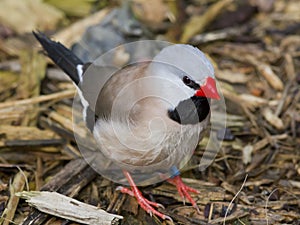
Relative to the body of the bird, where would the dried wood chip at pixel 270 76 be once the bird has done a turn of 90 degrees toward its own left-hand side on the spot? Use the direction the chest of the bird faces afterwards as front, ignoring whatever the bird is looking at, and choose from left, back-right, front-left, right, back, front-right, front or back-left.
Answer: front

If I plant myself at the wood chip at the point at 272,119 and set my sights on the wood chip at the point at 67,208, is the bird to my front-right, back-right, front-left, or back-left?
front-left

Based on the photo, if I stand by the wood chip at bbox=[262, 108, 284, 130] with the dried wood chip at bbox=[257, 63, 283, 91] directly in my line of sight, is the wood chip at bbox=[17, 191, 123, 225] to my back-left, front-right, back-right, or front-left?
back-left

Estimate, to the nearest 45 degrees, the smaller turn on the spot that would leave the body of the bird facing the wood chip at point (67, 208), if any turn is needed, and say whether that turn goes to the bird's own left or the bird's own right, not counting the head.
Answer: approximately 135° to the bird's own right

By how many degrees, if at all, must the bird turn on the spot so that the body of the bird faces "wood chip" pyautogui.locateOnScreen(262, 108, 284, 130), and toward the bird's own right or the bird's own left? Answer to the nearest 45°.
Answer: approximately 90° to the bird's own left

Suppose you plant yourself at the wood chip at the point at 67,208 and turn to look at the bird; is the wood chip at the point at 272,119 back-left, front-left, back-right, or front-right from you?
front-left

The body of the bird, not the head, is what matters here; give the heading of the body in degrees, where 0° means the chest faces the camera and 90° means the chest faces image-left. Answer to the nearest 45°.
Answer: approximately 315°
